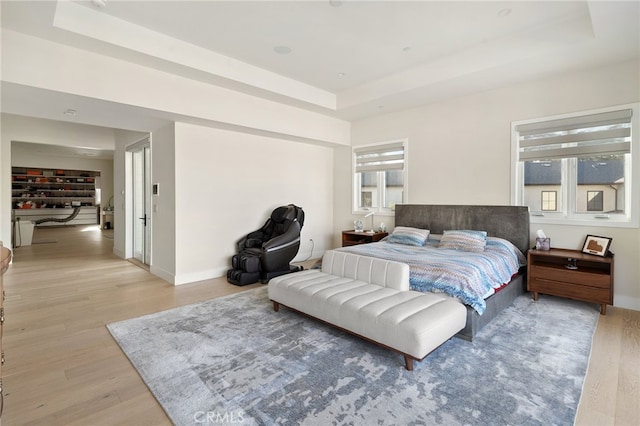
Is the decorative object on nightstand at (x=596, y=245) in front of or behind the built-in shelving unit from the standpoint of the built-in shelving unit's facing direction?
in front

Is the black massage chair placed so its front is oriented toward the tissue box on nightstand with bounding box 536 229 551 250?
no

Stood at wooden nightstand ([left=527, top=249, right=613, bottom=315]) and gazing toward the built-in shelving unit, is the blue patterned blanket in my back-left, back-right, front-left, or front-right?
front-left

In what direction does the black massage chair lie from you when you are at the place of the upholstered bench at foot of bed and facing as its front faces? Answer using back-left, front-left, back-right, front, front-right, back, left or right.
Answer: right

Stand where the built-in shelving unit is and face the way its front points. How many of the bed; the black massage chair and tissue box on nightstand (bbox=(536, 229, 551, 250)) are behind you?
0

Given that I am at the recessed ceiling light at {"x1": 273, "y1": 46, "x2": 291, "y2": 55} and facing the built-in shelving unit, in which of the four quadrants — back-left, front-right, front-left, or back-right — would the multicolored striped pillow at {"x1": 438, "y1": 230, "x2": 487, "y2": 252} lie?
back-right

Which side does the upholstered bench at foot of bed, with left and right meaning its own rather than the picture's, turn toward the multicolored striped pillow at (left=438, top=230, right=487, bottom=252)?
back

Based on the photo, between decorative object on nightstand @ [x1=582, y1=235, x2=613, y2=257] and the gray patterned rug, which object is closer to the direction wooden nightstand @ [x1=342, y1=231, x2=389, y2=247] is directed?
the gray patterned rug

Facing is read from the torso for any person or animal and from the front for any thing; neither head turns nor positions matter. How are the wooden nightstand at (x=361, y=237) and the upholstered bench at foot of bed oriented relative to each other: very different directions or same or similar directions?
same or similar directions

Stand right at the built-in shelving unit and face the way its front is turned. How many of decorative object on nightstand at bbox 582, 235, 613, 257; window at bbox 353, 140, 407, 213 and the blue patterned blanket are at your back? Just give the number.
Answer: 0

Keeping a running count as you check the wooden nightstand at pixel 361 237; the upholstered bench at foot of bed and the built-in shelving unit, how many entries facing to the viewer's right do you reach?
0

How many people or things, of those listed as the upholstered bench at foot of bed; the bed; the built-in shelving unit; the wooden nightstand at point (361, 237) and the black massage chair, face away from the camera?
0

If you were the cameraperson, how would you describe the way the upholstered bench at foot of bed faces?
facing the viewer and to the left of the viewer

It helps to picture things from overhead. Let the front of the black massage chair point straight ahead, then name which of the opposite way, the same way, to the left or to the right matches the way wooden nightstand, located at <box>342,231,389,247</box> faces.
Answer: the same way

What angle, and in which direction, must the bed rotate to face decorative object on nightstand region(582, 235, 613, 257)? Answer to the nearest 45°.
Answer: approximately 135° to its left

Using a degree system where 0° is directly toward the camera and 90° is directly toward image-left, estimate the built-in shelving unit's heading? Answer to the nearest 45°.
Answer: approximately 0°
